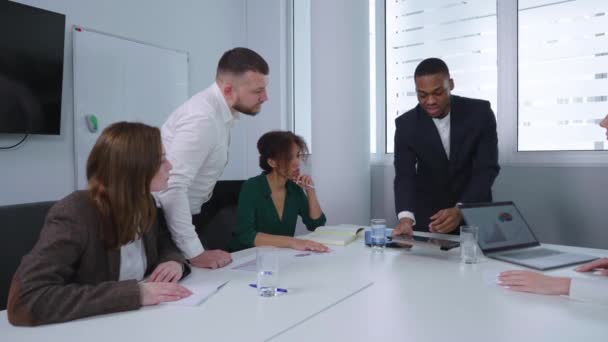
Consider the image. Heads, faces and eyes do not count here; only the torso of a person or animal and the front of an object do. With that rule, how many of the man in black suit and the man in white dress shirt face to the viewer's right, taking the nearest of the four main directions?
1

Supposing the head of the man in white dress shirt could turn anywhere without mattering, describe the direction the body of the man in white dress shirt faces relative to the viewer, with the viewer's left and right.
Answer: facing to the right of the viewer

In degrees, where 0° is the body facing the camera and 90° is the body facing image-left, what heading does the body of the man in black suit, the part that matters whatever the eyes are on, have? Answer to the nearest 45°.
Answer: approximately 0°

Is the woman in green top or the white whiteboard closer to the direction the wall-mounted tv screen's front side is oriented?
the woman in green top

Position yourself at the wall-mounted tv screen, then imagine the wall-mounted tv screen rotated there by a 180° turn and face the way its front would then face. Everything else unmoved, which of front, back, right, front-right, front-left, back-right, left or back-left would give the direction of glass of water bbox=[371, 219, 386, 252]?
back

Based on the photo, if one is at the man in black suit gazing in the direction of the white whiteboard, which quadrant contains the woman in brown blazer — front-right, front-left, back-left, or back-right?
front-left

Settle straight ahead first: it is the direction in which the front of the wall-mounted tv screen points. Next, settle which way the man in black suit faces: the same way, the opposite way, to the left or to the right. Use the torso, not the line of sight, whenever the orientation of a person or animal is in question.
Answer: to the right

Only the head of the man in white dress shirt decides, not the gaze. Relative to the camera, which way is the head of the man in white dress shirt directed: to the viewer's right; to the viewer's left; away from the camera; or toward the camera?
to the viewer's right

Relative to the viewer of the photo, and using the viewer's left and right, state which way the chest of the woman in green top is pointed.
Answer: facing the viewer and to the right of the viewer

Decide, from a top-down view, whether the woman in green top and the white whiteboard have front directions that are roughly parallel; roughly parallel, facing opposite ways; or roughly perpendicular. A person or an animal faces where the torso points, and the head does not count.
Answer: roughly parallel

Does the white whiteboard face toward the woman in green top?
yes

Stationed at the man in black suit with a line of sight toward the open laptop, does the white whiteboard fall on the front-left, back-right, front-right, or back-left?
back-right

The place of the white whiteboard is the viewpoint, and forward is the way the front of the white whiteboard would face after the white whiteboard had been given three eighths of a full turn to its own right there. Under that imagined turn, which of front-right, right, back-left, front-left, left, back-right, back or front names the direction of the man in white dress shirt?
left

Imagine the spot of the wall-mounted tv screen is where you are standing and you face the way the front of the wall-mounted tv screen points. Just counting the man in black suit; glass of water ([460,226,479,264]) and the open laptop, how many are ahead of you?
3

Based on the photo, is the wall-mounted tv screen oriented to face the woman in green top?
yes
